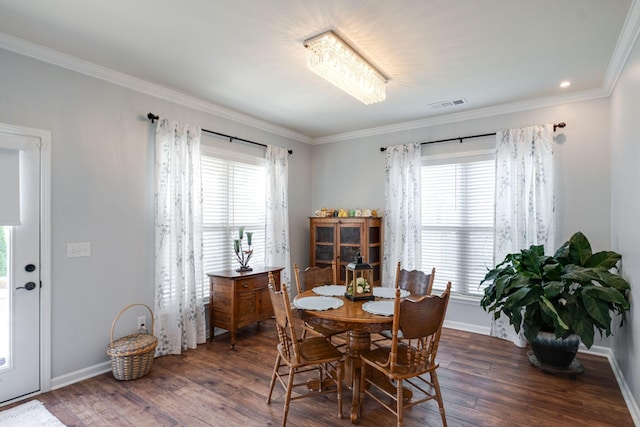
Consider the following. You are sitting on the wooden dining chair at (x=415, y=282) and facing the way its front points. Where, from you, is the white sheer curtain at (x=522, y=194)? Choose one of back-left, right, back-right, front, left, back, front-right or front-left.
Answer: back

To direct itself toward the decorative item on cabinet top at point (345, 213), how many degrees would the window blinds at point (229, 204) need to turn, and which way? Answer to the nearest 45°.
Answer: approximately 45° to its left

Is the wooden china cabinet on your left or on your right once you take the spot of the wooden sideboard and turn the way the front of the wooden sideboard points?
on your left

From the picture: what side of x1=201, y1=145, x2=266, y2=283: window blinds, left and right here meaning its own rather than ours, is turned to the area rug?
right

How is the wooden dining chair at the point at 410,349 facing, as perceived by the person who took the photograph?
facing away from the viewer and to the left of the viewer
